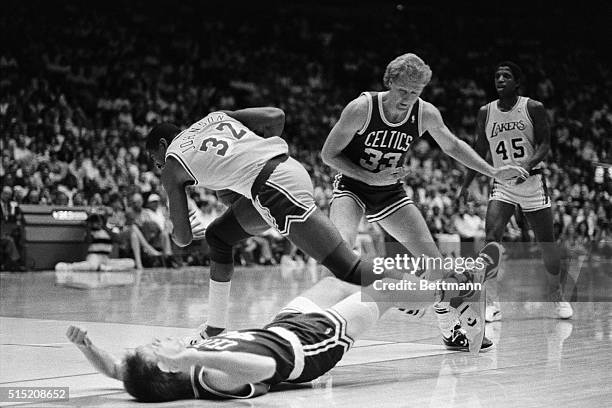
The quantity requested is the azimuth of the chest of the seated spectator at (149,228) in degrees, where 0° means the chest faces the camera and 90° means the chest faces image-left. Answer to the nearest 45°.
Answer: approximately 315°

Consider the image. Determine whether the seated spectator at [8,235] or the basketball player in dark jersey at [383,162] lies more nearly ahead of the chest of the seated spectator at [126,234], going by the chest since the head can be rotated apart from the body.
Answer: the basketball player in dark jersey

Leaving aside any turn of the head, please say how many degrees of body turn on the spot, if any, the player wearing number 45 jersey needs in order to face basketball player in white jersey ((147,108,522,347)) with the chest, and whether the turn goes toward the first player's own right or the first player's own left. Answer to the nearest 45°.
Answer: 0° — they already face them

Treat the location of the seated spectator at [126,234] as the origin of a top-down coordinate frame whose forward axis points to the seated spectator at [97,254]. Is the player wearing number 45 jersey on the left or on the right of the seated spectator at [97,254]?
left

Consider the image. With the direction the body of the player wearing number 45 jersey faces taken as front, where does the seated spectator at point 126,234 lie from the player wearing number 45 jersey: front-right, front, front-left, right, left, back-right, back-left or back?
back-right

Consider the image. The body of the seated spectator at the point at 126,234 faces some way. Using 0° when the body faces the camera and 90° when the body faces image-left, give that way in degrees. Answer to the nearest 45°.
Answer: approximately 315°

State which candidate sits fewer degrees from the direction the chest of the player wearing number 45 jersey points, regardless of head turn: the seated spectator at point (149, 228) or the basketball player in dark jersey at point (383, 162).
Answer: the basketball player in dark jersey
